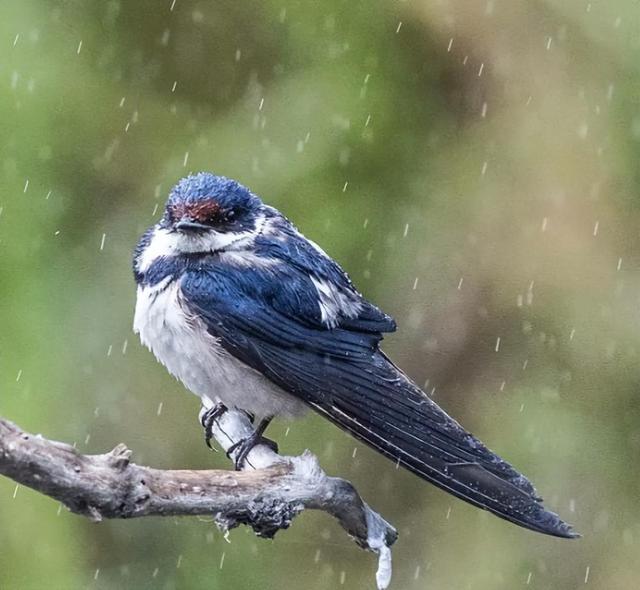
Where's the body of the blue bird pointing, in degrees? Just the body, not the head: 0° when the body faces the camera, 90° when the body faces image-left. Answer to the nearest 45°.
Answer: approximately 45°
